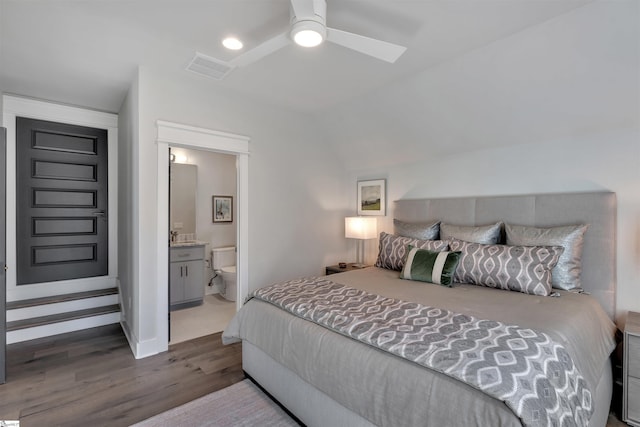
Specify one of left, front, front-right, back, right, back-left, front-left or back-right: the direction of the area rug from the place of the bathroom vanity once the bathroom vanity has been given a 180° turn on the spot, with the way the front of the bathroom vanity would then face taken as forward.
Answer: back-left

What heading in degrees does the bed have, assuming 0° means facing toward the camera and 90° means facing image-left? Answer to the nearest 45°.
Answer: approximately 45°

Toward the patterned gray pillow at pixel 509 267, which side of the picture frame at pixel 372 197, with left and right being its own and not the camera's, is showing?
left

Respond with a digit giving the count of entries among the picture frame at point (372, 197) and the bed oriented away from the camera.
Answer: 0

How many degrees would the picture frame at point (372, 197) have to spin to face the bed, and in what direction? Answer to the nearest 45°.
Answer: approximately 45° to its left

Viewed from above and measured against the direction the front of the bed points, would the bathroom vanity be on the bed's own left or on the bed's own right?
on the bed's own right

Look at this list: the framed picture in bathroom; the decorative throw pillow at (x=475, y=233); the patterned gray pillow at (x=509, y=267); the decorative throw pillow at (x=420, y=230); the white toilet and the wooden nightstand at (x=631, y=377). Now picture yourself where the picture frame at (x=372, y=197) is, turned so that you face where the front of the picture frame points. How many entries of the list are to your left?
4

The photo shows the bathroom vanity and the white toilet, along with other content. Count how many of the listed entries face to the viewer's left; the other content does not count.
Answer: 0

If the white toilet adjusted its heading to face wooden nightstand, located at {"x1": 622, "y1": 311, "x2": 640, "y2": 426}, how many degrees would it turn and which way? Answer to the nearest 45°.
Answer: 0° — it already faces it

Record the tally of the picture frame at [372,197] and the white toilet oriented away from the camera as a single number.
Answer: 0

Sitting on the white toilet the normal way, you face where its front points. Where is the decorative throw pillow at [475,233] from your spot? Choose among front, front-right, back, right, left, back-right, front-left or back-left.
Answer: front

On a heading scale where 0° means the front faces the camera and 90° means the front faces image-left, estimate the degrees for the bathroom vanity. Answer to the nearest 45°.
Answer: approximately 315°

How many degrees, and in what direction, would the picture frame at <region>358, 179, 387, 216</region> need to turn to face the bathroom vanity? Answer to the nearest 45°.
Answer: approximately 45° to its right

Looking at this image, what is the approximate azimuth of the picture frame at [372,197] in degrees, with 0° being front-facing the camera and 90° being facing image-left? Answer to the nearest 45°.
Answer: approximately 45°
